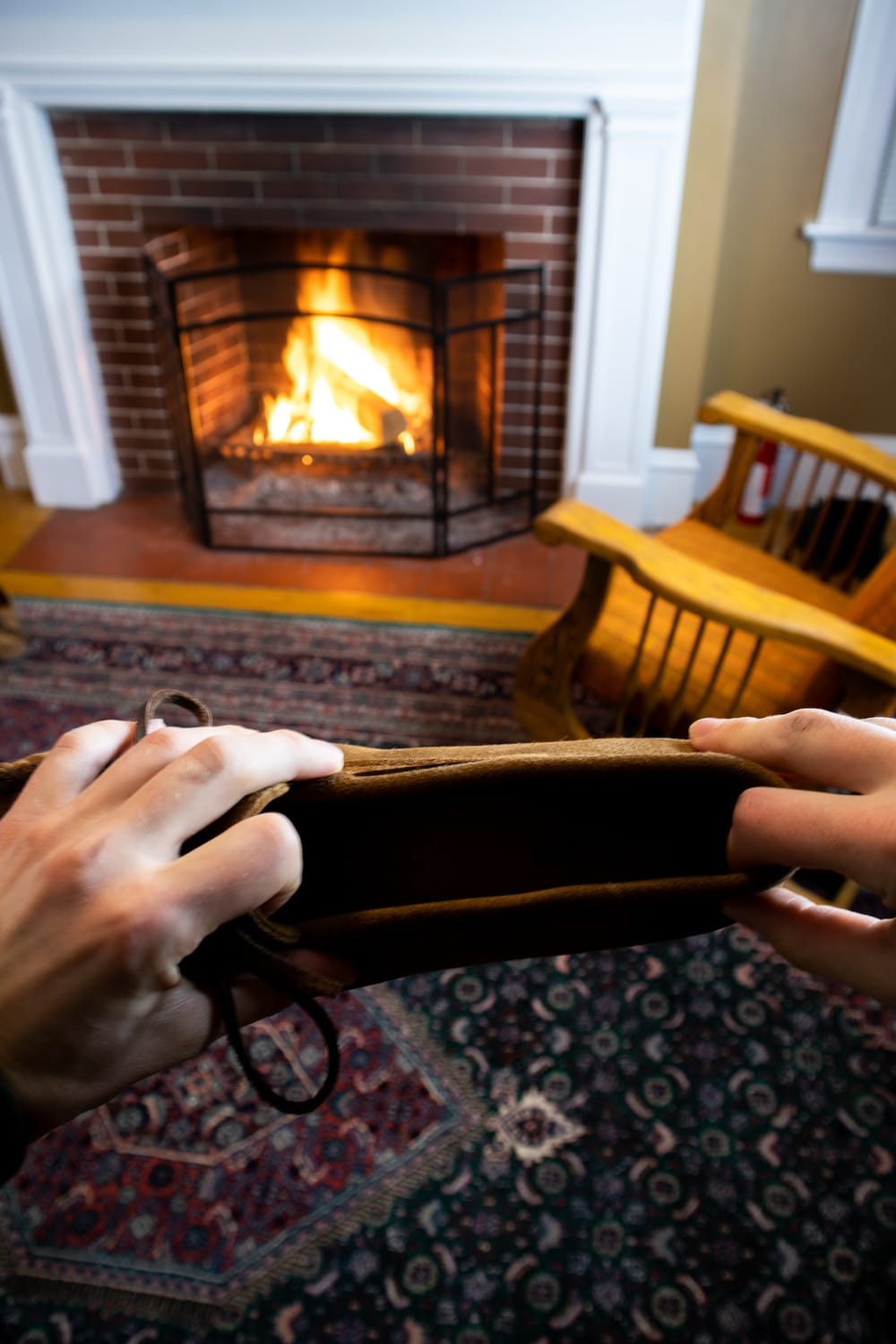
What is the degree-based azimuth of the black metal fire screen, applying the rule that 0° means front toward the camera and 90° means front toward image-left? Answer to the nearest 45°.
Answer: approximately 0°

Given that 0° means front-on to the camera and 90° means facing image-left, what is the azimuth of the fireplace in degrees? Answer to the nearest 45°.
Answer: approximately 0°

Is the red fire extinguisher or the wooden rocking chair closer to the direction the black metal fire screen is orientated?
the wooden rocking chair

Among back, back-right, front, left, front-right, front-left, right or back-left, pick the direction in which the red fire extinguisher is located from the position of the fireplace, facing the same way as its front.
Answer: left

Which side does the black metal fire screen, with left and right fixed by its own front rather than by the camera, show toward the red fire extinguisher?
left

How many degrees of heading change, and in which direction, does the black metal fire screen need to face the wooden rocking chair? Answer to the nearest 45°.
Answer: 0° — it already faces it
